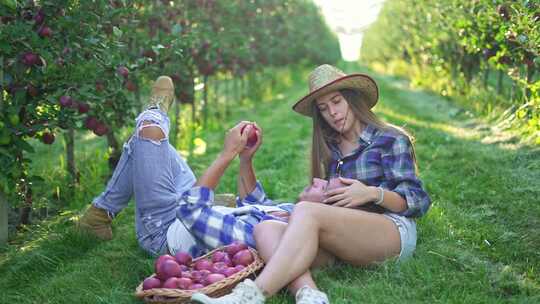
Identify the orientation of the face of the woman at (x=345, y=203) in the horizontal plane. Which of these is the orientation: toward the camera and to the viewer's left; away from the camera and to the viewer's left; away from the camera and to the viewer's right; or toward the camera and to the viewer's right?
toward the camera and to the viewer's left

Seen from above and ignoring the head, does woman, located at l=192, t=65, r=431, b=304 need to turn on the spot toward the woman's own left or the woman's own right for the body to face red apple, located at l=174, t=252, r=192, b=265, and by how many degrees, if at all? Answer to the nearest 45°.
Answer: approximately 45° to the woman's own right

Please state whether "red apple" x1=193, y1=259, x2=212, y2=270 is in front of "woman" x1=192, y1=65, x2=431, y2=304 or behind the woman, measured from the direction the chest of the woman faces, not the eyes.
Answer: in front

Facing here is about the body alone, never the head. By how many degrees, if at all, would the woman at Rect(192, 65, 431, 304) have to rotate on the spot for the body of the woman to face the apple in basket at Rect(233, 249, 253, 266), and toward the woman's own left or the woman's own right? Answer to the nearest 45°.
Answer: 0° — they already face it

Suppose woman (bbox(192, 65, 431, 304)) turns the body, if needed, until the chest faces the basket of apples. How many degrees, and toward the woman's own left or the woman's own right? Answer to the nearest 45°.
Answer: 0° — they already face it

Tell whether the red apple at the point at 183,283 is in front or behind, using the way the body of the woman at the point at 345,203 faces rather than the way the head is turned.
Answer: in front

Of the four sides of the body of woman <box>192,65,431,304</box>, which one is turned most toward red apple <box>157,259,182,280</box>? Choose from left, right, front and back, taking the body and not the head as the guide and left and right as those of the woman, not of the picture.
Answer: front

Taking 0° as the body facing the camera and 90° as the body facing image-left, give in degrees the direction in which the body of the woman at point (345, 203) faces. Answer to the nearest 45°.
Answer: approximately 45°

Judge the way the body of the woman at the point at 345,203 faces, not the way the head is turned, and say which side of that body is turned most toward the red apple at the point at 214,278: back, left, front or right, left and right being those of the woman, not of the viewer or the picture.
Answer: front
